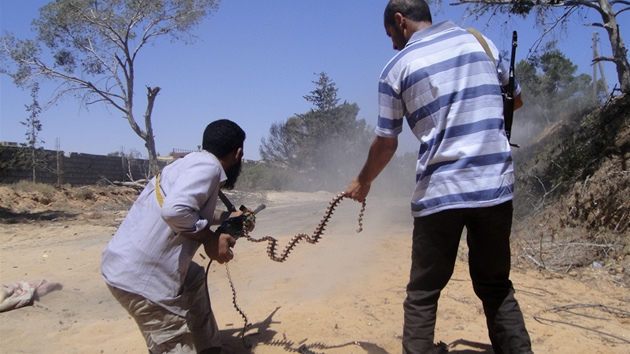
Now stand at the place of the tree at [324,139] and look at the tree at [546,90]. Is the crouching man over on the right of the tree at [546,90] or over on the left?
right

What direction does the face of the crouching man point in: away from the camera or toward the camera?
away from the camera

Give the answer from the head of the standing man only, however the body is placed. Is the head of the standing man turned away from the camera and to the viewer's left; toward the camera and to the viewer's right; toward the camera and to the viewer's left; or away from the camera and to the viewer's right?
away from the camera and to the viewer's left

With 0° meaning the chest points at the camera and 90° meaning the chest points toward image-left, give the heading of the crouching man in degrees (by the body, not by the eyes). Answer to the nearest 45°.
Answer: approximately 225°

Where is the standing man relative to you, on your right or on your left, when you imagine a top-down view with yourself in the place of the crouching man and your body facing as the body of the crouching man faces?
on your right

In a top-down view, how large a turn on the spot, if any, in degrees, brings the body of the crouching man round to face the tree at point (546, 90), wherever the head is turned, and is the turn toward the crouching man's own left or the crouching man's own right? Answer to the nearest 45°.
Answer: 0° — they already face it
